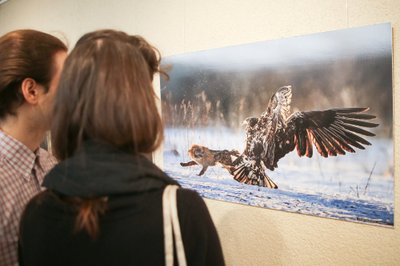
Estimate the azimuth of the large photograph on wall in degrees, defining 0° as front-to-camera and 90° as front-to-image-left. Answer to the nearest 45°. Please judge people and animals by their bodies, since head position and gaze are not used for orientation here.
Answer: approximately 45°
